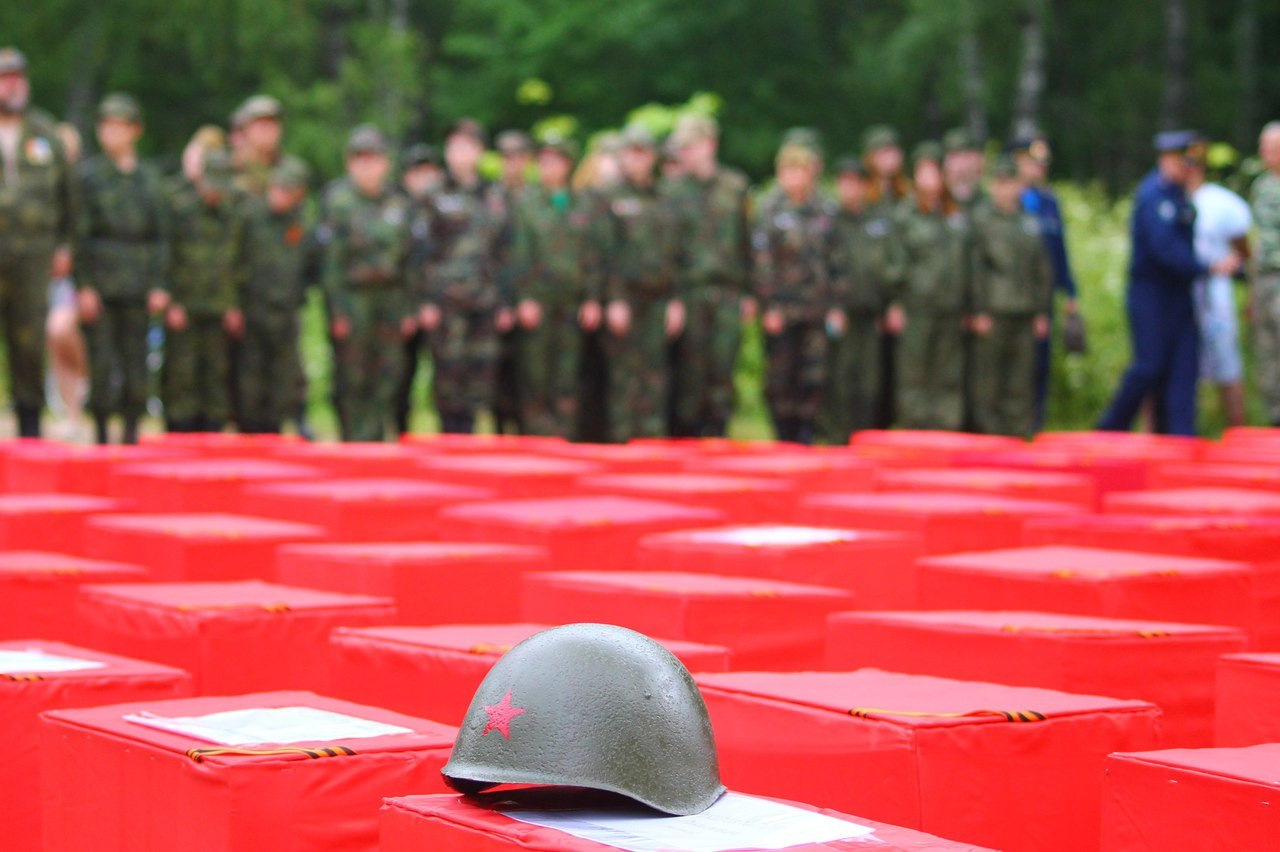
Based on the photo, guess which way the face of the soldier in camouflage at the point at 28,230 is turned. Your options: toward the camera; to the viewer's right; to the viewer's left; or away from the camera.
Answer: toward the camera

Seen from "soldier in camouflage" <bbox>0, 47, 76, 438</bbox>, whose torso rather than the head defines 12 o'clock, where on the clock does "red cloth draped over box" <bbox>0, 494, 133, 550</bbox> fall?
The red cloth draped over box is roughly at 12 o'clock from the soldier in camouflage.

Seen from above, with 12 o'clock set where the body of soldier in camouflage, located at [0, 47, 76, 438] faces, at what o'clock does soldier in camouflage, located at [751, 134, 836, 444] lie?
soldier in camouflage, located at [751, 134, 836, 444] is roughly at 9 o'clock from soldier in camouflage, located at [0, 47, 76, 438].

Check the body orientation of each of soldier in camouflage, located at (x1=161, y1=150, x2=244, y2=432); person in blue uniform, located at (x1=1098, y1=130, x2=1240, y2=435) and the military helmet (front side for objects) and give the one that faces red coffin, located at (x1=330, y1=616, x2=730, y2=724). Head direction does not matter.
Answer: the soldier in camouflage

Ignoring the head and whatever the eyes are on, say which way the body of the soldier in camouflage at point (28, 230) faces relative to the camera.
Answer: toward the camera

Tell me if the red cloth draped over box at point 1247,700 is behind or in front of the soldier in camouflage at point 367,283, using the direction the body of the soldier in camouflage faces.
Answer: in front

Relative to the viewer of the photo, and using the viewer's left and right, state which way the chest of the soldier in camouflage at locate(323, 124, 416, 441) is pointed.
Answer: facing the viewer

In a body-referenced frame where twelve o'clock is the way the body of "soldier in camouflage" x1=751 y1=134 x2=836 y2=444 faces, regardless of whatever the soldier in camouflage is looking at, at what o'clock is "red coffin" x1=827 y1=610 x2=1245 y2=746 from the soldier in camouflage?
The red coffin is roughly at 12 o'clock from the soldier in camouflage.

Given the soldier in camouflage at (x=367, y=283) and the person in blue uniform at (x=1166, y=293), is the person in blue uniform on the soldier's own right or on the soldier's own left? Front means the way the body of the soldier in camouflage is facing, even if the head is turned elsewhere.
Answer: on the soldier's own left

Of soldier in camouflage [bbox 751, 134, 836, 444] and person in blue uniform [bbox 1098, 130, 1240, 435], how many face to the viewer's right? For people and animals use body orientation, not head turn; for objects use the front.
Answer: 1

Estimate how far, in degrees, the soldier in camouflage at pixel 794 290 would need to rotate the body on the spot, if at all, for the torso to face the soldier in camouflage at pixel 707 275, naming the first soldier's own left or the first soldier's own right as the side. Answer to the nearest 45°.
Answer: approximately 90° to the first soldier's own right

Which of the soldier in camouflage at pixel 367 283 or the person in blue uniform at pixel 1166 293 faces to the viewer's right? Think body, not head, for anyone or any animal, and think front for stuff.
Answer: the person in blue uniform

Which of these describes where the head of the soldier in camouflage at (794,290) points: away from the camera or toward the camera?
toward the camera

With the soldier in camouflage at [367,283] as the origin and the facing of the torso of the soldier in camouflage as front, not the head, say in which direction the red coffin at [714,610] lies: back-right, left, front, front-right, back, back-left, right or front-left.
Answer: front

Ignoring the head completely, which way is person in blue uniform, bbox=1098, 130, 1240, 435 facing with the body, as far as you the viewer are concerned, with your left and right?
facing to the right of the viewer

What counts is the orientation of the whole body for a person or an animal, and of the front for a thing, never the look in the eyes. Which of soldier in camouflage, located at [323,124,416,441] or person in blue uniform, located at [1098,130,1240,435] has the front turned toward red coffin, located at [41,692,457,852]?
the soldier in camouflage

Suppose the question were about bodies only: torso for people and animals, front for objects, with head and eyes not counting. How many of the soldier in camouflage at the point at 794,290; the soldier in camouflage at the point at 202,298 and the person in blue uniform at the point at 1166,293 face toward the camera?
2

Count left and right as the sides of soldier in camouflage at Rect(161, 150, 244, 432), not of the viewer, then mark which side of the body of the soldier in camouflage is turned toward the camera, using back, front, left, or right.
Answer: front
